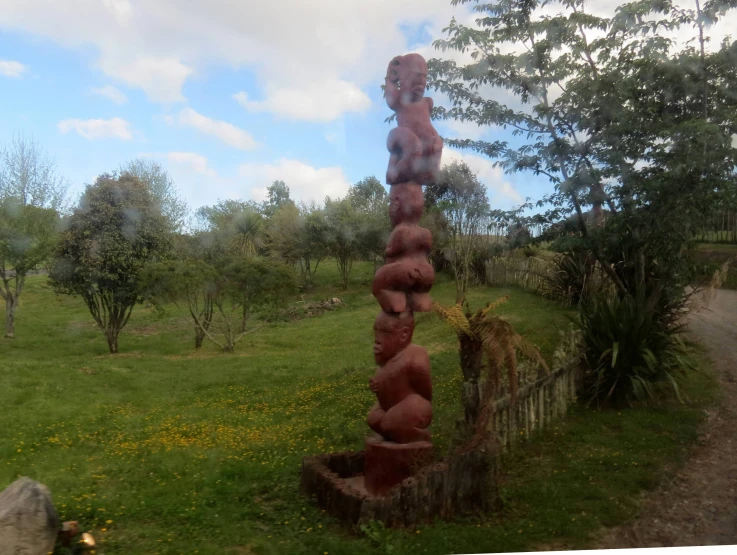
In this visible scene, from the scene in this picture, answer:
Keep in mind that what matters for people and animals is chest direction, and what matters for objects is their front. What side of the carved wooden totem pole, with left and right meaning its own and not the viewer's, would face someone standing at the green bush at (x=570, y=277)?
back

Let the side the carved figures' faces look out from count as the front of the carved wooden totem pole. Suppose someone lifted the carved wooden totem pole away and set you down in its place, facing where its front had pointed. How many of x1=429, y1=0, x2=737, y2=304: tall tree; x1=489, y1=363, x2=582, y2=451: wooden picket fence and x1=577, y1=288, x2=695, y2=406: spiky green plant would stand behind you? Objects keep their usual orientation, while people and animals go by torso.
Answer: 3

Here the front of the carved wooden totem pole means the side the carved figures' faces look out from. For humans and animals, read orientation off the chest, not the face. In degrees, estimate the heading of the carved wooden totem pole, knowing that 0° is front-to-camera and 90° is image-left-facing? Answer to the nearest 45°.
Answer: approximately 45°

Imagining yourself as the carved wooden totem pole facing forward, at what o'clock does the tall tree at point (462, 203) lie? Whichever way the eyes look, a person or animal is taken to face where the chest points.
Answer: The tall tree is roughly at 5 o'clock from the carved wooden totem pole.

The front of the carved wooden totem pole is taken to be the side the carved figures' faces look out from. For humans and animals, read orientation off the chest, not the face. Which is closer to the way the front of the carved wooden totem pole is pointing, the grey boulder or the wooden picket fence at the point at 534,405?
the grey boulder

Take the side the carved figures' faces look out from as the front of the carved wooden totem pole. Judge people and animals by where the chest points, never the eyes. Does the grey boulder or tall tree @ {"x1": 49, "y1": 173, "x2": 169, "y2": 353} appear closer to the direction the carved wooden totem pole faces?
the grey boulder

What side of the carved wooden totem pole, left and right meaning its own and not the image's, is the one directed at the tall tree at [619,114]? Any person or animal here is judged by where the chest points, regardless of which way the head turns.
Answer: back

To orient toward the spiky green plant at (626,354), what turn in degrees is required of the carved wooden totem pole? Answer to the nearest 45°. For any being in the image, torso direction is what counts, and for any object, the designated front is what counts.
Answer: approximately 180°

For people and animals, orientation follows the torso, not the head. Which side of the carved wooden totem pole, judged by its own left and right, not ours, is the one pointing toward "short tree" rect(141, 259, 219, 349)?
right

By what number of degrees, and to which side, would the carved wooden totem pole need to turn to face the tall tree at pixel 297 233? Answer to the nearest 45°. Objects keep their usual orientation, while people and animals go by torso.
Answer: approximately 135° to its right

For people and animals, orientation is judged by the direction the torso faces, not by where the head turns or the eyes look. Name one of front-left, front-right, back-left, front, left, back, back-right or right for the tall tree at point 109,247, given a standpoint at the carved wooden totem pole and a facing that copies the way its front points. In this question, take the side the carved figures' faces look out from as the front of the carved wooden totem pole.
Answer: right

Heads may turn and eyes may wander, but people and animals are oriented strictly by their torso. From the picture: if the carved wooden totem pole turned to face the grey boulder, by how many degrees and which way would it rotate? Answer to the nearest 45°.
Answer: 0° — it already faces it
